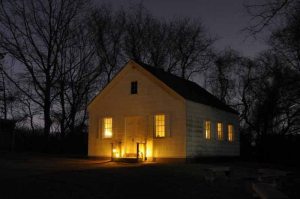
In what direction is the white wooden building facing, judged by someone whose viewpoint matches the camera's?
facing the viewer and to the left of the viewer
